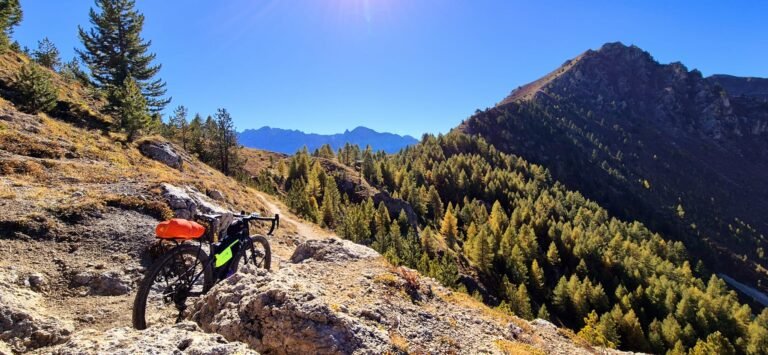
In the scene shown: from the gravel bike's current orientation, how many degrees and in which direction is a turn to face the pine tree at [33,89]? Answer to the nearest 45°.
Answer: approximately 90° to its left

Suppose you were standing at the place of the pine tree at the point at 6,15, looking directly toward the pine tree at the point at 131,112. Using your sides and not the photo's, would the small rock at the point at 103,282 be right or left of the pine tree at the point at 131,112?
right

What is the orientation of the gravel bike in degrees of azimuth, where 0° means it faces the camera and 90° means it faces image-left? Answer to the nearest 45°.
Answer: approximately 225°

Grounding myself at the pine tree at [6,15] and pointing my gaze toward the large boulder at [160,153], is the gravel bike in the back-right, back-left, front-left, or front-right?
front-right

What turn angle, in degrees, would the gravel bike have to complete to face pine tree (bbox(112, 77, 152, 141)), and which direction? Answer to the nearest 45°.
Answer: approximately 45° to its left

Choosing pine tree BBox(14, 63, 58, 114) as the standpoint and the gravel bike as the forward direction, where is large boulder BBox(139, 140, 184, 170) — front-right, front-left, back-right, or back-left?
front-left

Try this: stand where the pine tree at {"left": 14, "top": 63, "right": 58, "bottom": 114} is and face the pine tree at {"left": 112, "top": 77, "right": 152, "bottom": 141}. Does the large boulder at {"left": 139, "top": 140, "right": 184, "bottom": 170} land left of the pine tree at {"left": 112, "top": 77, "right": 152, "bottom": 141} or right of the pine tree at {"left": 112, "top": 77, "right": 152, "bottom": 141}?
right

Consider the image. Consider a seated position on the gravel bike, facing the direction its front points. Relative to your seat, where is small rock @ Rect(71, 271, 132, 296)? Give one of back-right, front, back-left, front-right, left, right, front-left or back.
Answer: left

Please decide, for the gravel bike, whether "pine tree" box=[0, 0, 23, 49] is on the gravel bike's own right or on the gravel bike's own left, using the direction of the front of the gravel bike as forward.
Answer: on the gravel bike's own left
